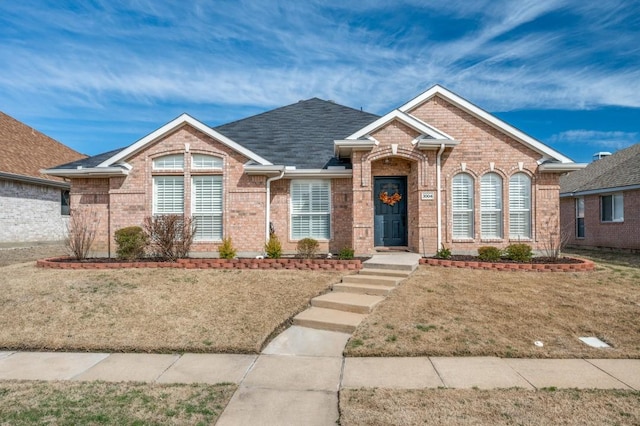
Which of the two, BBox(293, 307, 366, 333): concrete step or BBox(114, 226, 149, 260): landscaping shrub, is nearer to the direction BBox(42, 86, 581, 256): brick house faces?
the concrete step

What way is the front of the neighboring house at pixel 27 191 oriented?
toward the camera

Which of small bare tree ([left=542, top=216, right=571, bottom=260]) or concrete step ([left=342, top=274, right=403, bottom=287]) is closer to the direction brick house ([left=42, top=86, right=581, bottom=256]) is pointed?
the concrete step

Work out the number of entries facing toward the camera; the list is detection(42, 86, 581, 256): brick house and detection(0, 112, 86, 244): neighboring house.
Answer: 2

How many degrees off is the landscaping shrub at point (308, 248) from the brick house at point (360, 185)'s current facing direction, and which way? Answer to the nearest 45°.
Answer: approximately 45° to its right

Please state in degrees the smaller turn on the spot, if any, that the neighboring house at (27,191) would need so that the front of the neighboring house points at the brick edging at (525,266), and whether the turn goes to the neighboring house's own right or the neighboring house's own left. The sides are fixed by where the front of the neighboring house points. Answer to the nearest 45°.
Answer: approximately 45° to the neighboring house's own left

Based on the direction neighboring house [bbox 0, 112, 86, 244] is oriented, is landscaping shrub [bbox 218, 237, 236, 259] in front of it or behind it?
in front

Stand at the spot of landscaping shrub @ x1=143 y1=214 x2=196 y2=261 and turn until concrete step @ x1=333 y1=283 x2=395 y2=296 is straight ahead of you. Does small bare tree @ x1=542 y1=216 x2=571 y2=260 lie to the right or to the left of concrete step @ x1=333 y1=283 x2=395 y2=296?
left

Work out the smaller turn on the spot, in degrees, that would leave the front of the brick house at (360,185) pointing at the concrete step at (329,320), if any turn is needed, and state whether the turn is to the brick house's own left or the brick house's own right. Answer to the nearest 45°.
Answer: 0° — it already faces it

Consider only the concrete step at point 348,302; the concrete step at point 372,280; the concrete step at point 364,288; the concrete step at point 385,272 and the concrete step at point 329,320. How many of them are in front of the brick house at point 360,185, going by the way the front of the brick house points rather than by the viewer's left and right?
5

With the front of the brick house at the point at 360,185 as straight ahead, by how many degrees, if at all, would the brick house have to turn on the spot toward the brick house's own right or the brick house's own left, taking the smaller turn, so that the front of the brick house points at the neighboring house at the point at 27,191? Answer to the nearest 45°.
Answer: approximately 135° to the brick house's own right

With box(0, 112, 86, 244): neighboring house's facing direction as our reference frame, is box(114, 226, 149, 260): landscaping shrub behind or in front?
in front

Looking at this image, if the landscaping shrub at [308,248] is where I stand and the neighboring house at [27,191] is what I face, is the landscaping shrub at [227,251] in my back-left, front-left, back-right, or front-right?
front-left

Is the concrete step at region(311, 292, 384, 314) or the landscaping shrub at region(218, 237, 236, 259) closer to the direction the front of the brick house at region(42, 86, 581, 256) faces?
the concrete step

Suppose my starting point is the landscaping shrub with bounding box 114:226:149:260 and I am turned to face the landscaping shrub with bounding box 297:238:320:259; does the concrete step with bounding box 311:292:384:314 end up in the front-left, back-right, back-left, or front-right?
front-right

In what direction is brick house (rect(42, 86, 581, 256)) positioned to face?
toward the camera
